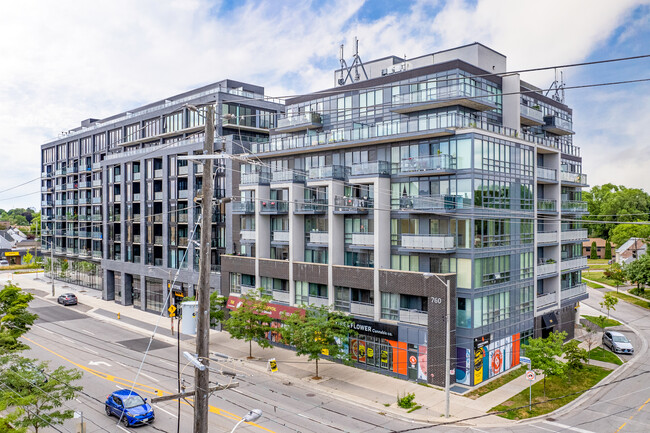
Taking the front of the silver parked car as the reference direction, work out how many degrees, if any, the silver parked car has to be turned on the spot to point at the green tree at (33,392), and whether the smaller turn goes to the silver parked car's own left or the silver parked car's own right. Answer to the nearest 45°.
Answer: approximately 90° to the silver parked car's own right

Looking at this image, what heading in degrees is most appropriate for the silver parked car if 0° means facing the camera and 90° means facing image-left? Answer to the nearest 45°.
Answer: approximately 315°

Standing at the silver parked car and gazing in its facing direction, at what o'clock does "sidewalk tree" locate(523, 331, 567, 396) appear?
The sidewalk tree is roughly at 2 o'clock from the silver parked car.

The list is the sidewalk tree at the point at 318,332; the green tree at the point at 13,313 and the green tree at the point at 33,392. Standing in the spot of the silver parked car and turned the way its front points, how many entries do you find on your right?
3

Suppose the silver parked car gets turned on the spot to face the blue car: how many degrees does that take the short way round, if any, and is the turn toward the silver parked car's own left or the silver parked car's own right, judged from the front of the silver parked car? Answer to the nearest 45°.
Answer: approximately 90° to the silver parked car's own right

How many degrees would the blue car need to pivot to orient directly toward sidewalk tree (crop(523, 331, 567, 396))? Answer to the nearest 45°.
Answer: approximately 45° to its left

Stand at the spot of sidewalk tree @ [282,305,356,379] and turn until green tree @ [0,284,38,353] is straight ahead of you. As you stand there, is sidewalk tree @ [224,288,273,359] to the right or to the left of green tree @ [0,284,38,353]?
right

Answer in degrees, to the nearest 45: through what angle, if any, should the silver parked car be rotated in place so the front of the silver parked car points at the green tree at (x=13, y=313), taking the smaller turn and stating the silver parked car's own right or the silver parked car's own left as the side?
approximately 90° to the silver parked car's own right

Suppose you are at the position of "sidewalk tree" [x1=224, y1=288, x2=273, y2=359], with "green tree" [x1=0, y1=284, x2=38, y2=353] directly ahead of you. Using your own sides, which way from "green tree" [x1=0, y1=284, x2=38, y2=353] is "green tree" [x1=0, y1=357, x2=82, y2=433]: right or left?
left

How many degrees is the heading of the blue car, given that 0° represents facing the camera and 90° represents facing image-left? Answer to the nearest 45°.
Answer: approximately 315°

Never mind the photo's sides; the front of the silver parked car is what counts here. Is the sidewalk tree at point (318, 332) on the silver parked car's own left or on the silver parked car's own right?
on the silver parked car's own right
